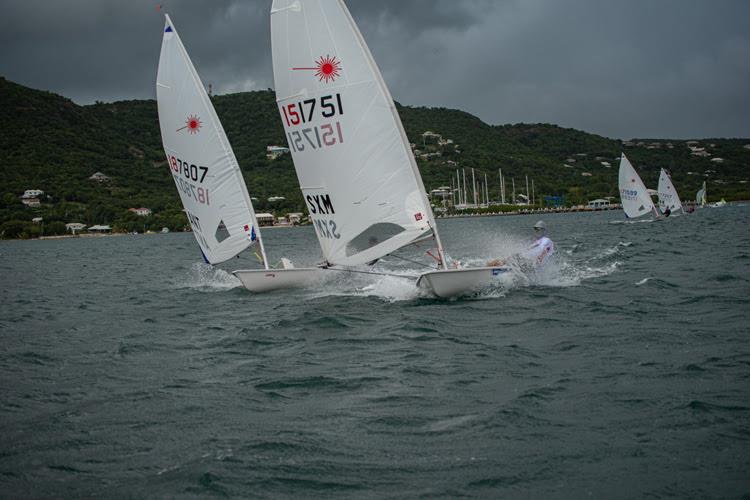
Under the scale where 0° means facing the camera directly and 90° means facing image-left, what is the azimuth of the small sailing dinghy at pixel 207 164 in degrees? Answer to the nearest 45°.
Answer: approximately 45°

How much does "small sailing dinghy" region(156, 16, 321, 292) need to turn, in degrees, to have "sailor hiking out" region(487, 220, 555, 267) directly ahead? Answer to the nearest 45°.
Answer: approximately 135° to its left
